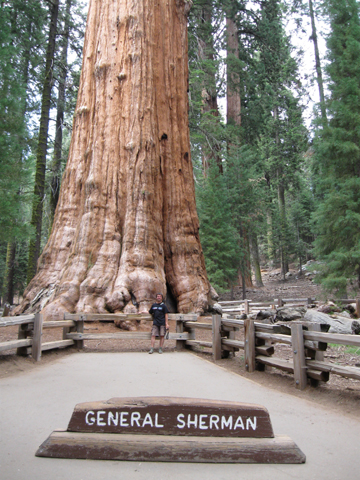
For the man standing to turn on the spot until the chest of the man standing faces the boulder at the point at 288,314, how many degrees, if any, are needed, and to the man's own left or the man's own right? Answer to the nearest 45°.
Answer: approximately 135° to the man's own left

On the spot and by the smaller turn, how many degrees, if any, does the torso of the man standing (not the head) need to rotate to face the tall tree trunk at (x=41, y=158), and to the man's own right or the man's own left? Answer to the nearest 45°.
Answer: approximately 135° to the man's own right

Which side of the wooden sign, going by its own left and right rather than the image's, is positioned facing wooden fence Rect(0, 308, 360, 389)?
back

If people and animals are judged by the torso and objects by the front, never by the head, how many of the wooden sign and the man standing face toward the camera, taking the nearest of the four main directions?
2

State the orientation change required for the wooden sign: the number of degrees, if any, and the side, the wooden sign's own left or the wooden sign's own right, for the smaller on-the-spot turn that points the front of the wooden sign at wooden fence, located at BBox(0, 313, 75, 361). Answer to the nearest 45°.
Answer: approximately 135° to the wooden sign's own right

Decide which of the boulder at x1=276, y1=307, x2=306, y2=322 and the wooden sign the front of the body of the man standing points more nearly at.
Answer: the wooden sign

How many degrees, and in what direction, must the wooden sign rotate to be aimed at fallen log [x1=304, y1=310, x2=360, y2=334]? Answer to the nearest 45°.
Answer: approximately 135° to its left

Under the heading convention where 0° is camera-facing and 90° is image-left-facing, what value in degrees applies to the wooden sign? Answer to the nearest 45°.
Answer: approximately 0°
